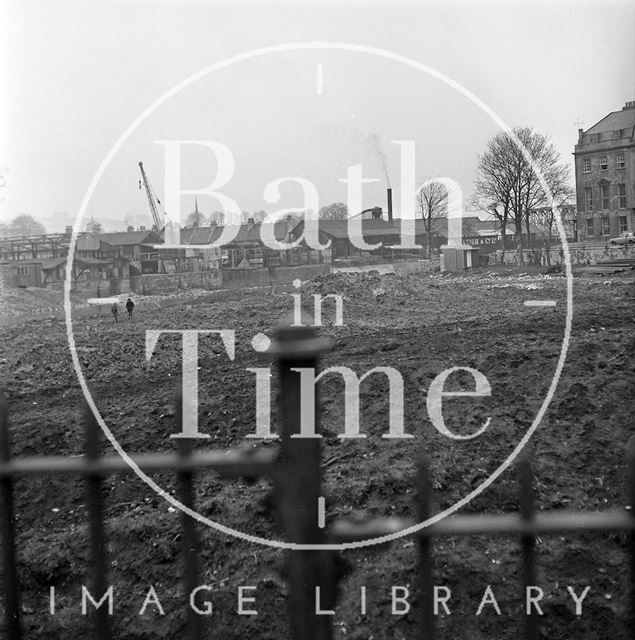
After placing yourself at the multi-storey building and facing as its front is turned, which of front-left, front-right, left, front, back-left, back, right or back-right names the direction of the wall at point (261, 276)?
front-right

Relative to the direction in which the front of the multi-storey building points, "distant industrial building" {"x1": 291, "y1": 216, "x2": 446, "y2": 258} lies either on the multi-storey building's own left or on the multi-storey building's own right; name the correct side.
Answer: on the multi-storey building's own right

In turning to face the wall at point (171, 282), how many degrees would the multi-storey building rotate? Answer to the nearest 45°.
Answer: approximately 45° to its right

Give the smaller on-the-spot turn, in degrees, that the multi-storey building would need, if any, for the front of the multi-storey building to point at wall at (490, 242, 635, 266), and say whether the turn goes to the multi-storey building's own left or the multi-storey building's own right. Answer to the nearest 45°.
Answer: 0° — it already faces it
